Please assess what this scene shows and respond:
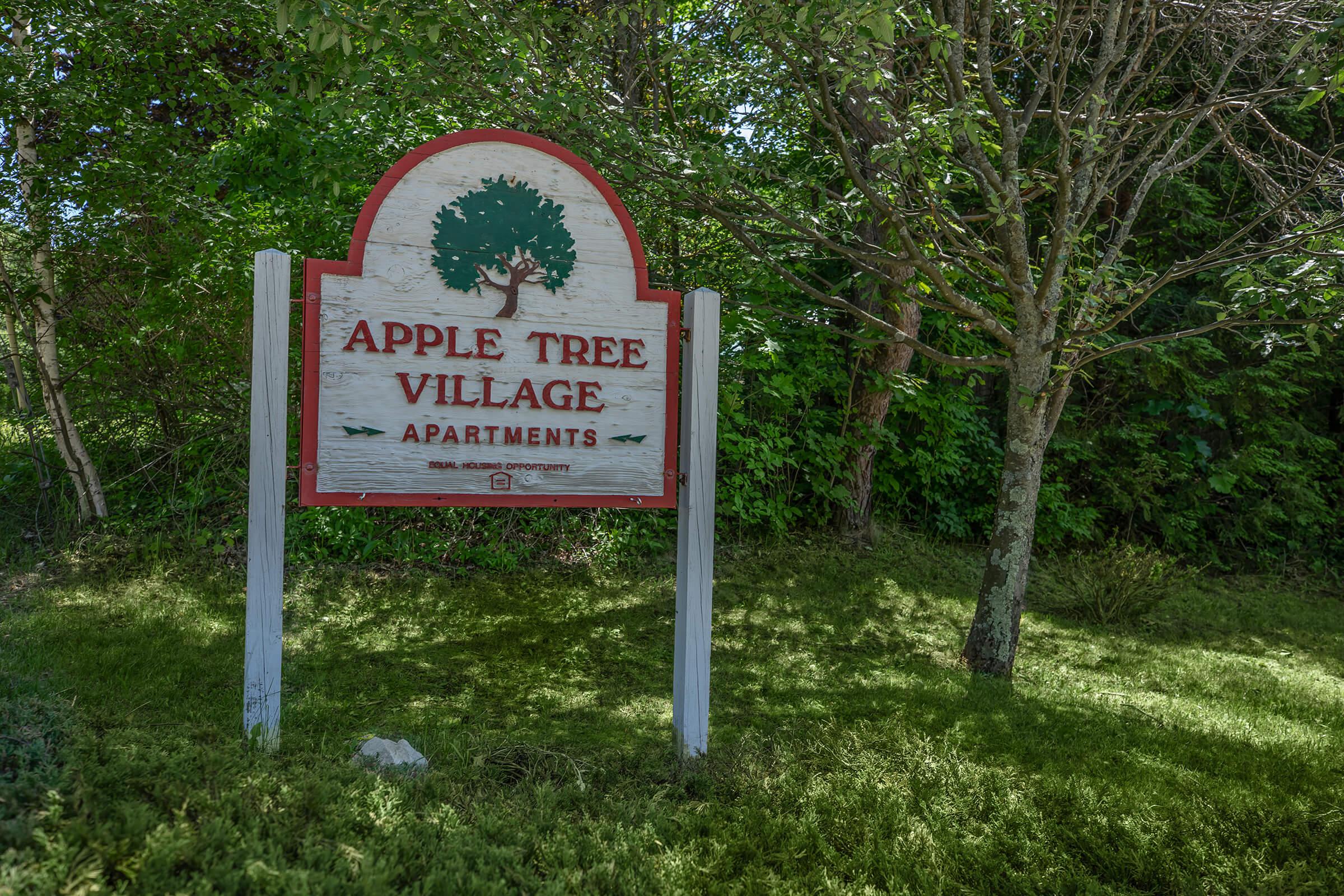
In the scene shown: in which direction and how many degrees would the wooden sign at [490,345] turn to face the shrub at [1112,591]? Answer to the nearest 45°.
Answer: approximately 135° to its left

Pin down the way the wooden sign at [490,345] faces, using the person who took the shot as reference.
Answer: facing the viewer
